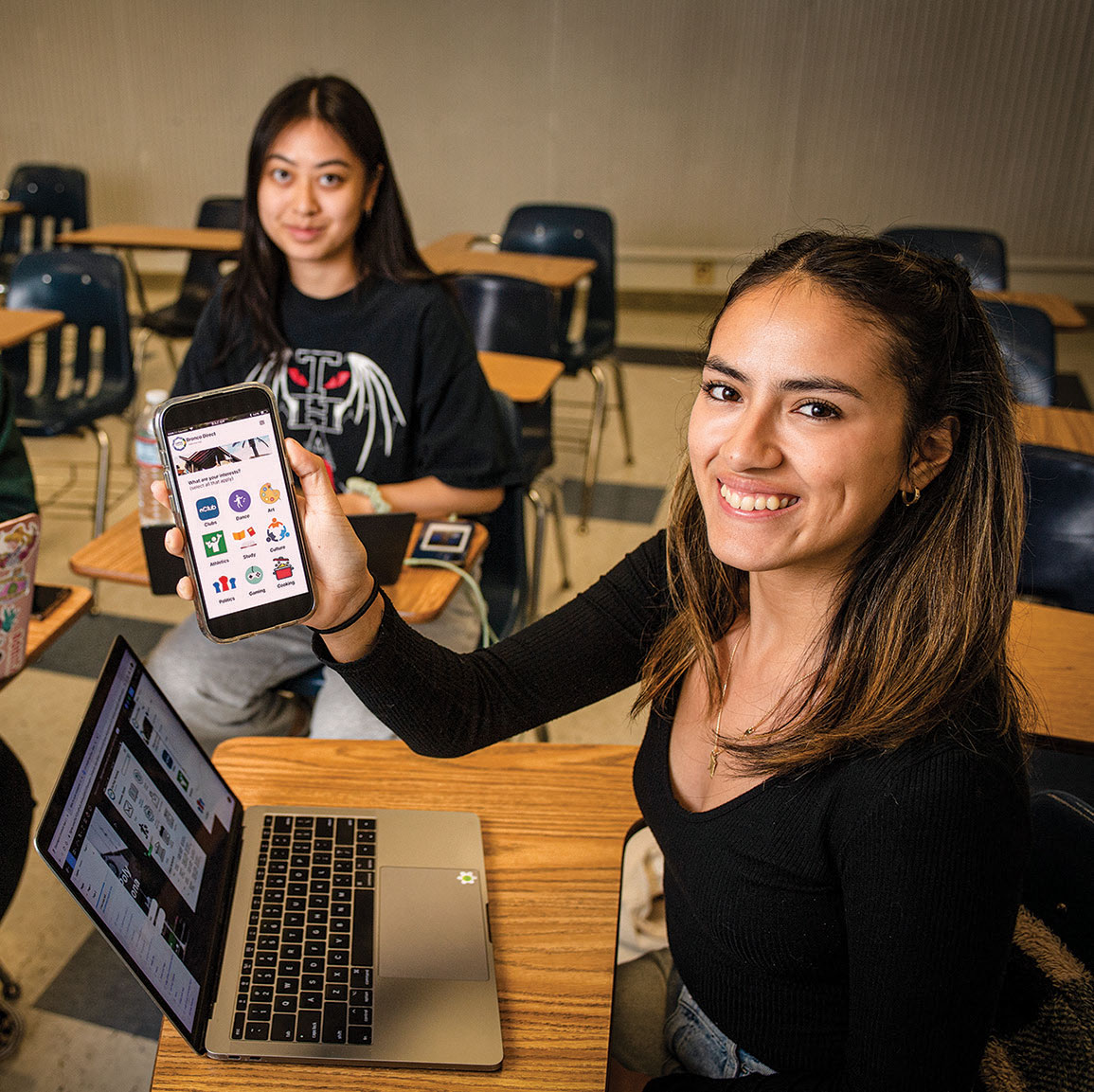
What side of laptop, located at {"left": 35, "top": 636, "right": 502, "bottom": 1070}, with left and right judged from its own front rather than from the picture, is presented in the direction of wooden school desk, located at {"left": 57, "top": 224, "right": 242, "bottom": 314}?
left

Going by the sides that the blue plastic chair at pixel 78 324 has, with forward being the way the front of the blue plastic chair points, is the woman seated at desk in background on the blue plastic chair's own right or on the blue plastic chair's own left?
on the blue plastic chair's own left

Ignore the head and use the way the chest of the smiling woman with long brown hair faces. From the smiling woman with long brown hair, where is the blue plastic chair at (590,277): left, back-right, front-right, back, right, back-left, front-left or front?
back-right

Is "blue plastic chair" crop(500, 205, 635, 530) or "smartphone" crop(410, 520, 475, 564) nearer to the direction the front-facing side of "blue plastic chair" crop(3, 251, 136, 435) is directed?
the smartphone

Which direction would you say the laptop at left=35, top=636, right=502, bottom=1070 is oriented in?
to the viewer's right

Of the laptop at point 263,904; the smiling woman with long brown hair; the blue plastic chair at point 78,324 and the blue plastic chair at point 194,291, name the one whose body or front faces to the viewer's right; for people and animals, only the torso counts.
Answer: the laptop

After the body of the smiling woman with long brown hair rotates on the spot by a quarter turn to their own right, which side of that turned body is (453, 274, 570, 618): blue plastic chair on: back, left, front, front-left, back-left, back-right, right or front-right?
front-right

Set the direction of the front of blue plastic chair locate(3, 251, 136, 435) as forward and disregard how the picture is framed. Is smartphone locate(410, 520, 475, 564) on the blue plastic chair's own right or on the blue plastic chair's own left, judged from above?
on the blue plastic chair's own left

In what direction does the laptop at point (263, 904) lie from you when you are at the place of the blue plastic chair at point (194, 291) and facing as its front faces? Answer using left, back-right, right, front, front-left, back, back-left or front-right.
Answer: front-left

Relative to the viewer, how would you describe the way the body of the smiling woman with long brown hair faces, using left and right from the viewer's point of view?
facing the viewer and to the left of the viewer

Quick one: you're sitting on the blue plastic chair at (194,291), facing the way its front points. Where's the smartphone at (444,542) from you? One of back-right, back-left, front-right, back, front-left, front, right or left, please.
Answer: front-left

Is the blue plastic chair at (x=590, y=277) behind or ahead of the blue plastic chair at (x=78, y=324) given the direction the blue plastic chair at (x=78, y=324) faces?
behind

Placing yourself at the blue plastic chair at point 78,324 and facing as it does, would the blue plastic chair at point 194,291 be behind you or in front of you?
behind

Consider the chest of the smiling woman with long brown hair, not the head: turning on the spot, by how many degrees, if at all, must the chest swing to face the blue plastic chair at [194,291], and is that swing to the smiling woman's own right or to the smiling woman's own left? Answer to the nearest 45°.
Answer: approximately 90° to the smiling woman's own right
